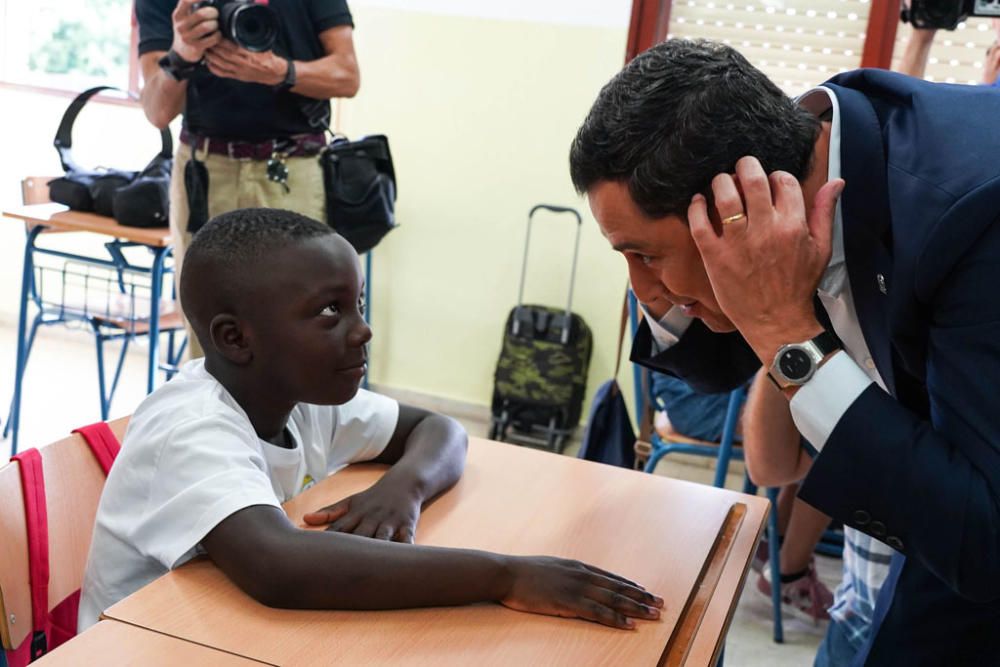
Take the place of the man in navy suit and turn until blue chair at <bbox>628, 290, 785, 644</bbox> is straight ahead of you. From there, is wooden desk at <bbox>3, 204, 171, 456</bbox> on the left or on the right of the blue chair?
left

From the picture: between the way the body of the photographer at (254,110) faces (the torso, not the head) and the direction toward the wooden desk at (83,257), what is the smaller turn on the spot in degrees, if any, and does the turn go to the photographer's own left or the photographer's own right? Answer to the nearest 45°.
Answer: approximately 135° to the photographer's own right

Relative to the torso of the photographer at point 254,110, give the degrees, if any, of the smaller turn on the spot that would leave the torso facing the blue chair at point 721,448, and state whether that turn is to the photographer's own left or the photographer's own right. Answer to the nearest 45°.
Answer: approximately 90° to the photographer's own left

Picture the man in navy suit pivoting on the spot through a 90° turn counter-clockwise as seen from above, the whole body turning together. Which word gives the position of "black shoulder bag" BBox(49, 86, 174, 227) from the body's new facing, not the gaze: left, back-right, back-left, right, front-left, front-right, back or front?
back-right

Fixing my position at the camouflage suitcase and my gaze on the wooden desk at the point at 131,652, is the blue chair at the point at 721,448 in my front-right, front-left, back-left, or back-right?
front-left

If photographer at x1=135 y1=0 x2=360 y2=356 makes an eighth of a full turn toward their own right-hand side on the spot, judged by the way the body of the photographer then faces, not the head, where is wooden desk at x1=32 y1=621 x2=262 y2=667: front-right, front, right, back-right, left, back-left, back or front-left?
front-left

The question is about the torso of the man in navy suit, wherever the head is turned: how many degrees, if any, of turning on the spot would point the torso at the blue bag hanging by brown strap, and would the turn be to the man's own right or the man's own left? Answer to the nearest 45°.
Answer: approximately 90° to the man's own right

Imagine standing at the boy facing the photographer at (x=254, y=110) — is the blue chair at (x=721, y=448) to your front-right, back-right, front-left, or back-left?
front-right

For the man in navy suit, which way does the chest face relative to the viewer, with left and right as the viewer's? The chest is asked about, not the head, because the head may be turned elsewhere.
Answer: facing to the left of the viewer

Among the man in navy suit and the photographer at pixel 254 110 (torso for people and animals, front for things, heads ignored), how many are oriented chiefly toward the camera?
1

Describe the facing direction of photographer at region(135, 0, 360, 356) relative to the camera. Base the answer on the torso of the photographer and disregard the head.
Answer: toward the camera

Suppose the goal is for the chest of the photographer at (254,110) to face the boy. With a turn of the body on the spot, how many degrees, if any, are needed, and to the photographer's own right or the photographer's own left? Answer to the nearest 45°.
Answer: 0° — they already face them
